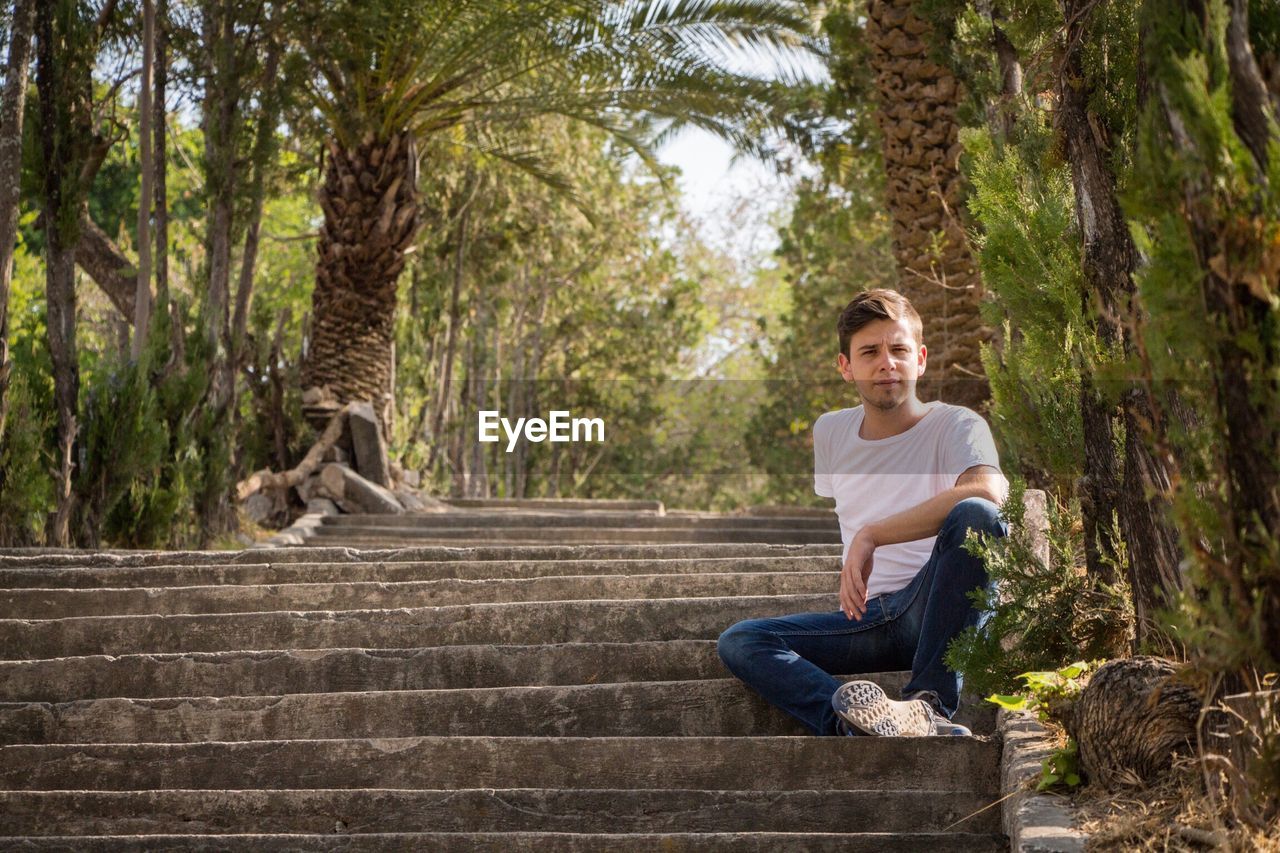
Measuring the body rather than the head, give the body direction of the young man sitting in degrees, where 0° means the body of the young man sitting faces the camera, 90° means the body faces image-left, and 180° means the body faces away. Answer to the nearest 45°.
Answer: approximately 0°

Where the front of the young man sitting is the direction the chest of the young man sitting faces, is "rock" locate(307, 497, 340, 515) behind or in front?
behind

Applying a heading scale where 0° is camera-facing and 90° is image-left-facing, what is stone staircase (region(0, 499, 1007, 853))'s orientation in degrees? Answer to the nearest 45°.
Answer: approximately 0°

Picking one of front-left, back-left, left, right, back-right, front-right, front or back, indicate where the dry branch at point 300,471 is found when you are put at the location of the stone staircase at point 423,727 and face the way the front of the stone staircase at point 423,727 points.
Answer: back

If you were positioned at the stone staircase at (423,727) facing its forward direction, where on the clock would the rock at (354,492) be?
The rock is roughly at 6 o'clock from the stone staircase.

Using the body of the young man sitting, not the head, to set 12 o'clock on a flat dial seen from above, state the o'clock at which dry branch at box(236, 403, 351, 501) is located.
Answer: The dry branch is roughly at 5 o'clock from the young man sitting.

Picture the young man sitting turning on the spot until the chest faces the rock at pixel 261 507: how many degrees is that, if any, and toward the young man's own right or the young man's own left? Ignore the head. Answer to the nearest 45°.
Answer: approximately 135° to the young man's own right

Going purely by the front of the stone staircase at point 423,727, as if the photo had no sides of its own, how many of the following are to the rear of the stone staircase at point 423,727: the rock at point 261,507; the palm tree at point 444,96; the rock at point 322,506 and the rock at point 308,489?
4

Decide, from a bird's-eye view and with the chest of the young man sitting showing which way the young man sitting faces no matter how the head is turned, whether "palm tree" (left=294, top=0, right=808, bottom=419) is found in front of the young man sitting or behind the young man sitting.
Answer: behind

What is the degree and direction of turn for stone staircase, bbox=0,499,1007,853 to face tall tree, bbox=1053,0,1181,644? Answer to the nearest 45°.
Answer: approximately 90° to its left
